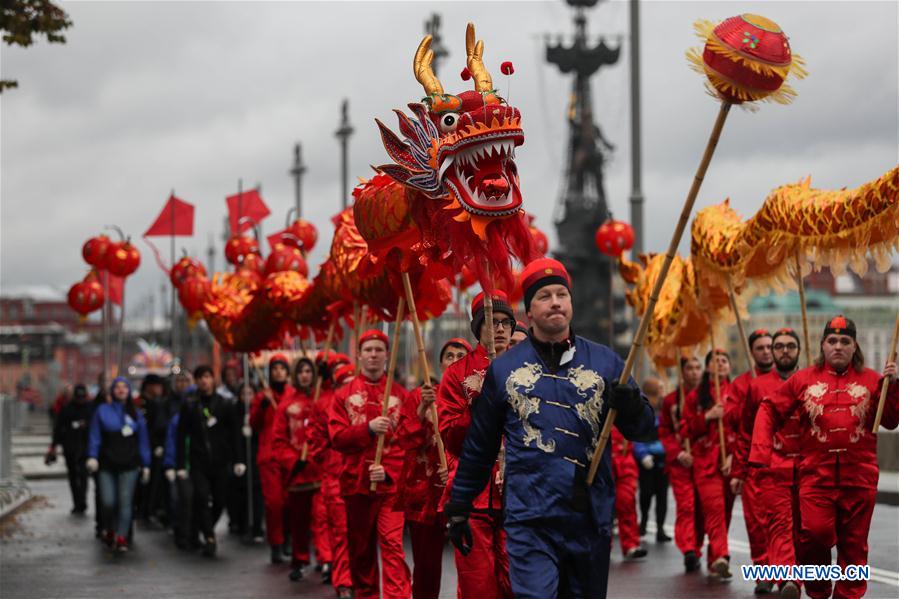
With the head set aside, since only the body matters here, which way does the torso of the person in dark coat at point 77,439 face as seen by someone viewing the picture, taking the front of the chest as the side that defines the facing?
toward the camera

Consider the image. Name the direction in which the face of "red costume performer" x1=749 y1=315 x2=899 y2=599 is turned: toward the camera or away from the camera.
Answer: toward the camera

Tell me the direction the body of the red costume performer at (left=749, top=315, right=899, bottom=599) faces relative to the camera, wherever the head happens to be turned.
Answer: toward the camera

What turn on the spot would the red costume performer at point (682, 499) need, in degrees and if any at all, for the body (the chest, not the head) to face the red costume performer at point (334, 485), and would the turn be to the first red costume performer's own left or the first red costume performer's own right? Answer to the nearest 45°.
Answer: approximately 45° to the first red costume performer's own right

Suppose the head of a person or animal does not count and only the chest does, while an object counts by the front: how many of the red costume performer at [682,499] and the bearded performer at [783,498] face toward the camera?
2

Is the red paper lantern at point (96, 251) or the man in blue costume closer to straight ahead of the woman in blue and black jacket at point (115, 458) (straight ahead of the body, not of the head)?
the man in blue costume

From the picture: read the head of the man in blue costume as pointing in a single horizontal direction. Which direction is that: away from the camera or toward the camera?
toward the camera

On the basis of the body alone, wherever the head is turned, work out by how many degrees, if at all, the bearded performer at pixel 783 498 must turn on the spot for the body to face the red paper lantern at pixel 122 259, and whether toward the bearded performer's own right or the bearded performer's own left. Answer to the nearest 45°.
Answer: approximately 135° to the bearded performer's own right

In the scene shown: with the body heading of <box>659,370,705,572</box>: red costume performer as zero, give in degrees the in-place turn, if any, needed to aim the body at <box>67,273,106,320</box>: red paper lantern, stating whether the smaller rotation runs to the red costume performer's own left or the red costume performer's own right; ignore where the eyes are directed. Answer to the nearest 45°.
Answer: approximately 135° to the red costume performer's own right

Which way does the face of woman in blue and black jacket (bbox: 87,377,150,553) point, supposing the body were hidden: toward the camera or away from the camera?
toward the camera

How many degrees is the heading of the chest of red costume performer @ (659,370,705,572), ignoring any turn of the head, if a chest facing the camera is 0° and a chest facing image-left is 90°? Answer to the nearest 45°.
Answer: approximately 0°

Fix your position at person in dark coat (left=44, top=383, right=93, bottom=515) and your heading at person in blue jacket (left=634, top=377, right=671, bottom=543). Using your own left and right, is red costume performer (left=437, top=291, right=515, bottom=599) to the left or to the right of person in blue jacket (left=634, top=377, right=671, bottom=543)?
right
